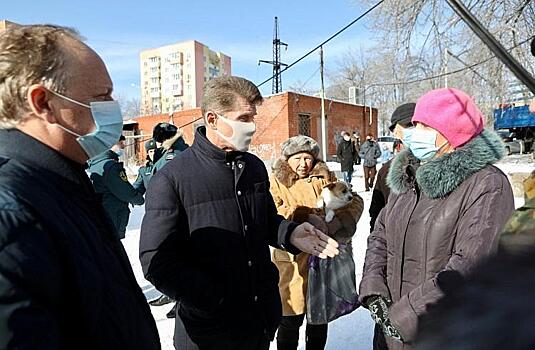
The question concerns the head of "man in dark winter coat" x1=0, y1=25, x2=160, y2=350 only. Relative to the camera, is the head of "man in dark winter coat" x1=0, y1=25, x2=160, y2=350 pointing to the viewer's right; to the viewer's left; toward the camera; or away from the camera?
to the viewer's right

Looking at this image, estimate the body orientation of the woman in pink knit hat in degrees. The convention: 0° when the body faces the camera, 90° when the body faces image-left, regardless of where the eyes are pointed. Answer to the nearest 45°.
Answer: approximately 45°

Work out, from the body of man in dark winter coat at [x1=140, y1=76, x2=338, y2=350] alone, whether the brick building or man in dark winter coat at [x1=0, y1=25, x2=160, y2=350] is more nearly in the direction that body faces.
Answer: the man in dark winter coat

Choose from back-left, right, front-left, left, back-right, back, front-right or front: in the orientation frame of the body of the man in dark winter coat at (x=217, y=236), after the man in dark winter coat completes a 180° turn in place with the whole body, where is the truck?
right

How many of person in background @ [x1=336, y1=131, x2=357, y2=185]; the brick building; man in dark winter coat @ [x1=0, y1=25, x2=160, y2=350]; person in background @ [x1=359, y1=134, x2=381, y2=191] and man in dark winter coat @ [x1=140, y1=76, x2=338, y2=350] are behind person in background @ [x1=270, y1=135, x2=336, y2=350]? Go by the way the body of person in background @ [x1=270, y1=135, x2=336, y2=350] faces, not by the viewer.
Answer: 3

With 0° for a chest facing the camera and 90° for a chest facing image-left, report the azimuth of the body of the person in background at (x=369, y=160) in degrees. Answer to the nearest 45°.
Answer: approximately 0°

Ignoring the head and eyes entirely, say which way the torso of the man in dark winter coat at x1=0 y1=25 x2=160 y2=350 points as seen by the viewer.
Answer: to the viewer's right

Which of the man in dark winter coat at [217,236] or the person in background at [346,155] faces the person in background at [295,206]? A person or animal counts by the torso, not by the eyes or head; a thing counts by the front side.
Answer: the person in background at [346,155]

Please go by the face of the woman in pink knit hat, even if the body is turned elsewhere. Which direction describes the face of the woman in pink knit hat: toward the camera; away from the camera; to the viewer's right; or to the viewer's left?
to the viewer's left

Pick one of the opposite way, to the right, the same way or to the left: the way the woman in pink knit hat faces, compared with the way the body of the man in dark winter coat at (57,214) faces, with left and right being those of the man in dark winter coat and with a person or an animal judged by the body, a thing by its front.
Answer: the opposite way

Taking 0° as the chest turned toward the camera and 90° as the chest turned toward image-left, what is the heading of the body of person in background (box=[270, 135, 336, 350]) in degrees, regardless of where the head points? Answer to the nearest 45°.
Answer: approximately 0°

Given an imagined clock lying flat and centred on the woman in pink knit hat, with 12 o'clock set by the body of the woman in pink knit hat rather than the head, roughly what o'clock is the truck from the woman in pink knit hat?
The truck is roughly at 5 o'clock from the woman in pink knit hat.

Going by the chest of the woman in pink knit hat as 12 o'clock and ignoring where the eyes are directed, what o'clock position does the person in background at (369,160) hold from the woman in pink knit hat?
The person in background is roughly at 4 o'clock from the woman in pink knit hat.

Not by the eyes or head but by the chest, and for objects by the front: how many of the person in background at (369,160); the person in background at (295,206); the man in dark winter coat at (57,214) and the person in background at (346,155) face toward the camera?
3

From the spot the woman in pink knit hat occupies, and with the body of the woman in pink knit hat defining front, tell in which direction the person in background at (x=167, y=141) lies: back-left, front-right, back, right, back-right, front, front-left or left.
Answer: right

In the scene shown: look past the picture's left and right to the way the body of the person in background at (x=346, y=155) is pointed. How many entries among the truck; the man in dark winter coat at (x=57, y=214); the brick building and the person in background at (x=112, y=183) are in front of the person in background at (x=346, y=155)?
2
